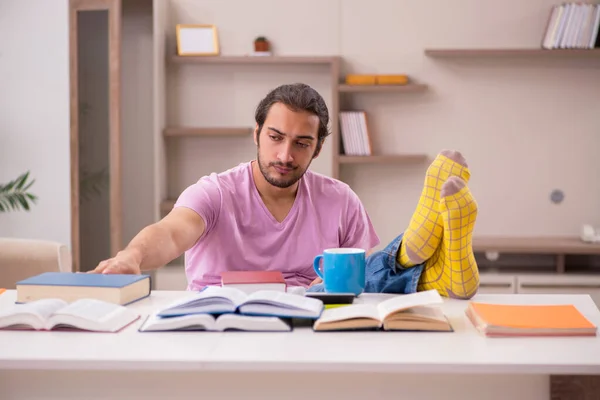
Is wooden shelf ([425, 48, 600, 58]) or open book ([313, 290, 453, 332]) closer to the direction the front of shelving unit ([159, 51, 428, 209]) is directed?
the open book

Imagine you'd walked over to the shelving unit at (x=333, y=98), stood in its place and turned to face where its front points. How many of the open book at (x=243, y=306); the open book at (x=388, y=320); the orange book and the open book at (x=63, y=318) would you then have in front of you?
4

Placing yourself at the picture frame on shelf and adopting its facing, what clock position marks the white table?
The white table is roughly at 12 o'clock from the picture frame on shelf.

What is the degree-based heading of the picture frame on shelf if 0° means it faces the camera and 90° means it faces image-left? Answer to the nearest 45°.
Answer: approximately 0°

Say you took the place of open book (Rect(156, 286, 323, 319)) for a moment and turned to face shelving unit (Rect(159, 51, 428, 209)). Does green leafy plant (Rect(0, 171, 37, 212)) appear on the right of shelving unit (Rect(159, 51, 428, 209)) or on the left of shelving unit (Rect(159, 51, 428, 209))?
left

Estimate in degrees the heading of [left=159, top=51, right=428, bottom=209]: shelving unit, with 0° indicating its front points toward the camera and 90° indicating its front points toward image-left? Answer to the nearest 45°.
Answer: approximately 0°

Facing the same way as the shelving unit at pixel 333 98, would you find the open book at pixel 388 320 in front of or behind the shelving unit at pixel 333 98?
in front

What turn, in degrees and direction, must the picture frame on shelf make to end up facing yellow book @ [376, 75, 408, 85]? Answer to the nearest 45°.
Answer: approximately 90° to its left

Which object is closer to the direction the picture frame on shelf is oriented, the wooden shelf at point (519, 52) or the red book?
the red book
